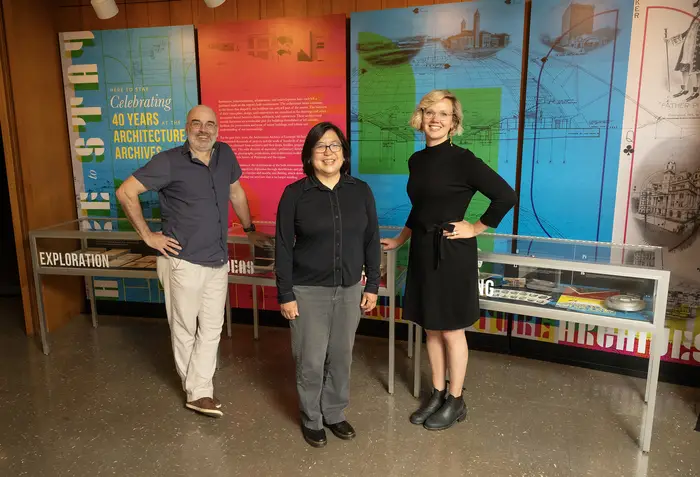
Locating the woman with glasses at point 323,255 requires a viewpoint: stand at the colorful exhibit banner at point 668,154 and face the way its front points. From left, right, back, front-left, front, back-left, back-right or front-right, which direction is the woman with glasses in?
front-right

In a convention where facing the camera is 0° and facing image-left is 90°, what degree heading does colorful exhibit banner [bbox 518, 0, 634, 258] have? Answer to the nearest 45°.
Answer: approximately 0°

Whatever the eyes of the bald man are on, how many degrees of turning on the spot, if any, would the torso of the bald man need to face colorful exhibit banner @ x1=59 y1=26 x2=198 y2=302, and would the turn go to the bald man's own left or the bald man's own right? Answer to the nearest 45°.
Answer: approximately 135° to the bald man's own left

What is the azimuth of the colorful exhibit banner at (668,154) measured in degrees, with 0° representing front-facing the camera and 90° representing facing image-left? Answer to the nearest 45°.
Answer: approximately 0°
